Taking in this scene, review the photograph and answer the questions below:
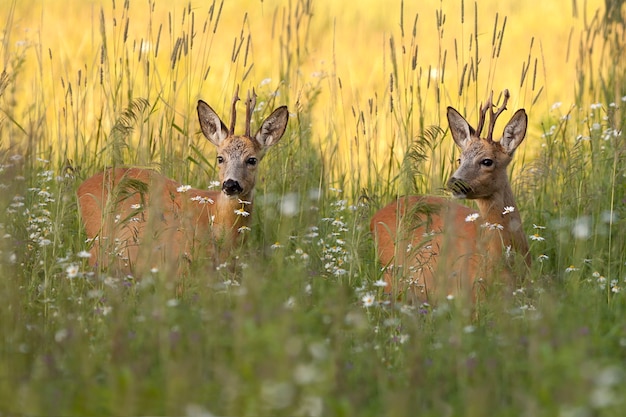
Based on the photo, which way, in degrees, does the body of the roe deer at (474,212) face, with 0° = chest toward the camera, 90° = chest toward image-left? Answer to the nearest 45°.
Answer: approximately 270°

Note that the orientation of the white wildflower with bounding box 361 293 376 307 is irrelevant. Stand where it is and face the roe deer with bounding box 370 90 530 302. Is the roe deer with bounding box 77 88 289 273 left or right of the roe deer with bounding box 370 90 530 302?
left

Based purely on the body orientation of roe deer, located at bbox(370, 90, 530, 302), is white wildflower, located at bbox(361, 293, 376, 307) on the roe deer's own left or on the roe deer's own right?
on the roe deer's own right

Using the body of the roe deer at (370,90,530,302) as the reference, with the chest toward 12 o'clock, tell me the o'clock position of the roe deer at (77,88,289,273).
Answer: the roe deer at (77,88,289,273) is roughly at 6 o'clock from the roe deer at (370,90,530,302).

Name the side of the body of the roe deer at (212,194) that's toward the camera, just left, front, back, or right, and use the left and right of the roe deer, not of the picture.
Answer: right

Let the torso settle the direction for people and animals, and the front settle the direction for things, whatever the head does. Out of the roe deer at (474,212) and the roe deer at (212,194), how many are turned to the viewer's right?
2
